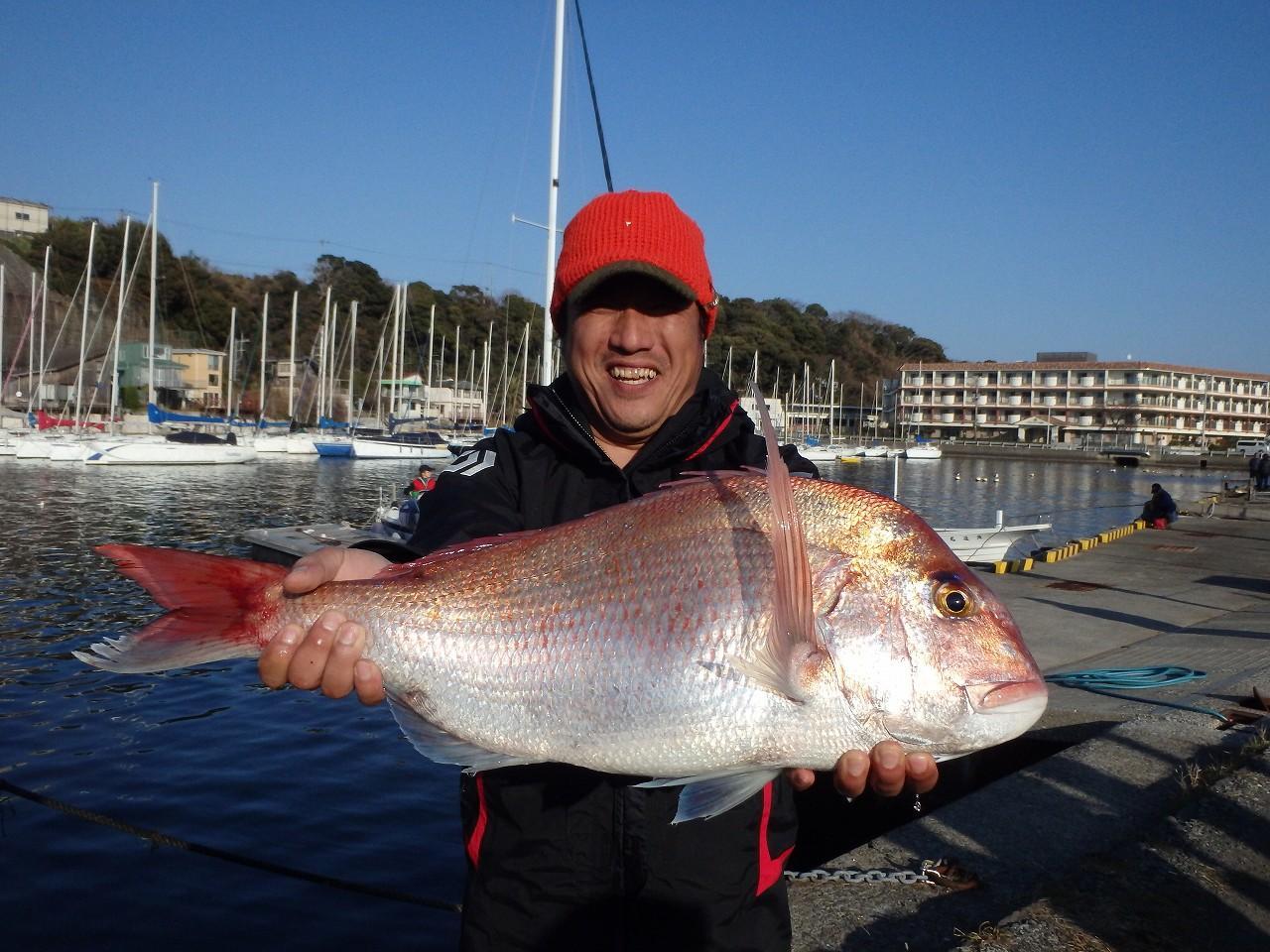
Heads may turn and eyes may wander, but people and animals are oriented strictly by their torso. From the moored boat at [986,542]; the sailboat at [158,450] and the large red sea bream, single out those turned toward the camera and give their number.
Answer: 0

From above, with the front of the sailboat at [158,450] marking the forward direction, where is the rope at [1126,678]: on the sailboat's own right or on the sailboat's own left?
on the sailboat's own left

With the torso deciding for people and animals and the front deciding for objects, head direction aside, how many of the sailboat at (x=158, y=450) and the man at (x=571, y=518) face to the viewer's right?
0

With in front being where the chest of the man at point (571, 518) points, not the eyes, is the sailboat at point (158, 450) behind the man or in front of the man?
behind

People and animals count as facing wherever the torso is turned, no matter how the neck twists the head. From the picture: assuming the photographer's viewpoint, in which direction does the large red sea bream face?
facing to the right of the viewer

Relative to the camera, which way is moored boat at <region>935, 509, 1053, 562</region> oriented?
to the viewer's right

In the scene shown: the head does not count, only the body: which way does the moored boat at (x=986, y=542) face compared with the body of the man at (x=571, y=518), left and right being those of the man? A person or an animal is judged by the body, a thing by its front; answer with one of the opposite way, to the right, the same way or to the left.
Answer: to the left

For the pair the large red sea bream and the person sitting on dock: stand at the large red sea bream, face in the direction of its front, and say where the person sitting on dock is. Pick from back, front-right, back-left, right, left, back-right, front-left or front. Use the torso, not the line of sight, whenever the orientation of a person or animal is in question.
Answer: front-left

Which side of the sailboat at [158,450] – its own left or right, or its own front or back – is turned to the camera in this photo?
left

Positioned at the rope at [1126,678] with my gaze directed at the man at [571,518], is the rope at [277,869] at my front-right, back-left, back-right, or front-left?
front-right

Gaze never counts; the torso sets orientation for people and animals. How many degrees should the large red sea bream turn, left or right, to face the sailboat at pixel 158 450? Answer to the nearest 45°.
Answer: approximately 135° to its left

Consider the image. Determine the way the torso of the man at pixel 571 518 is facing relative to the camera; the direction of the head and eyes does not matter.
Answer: toward the camera
